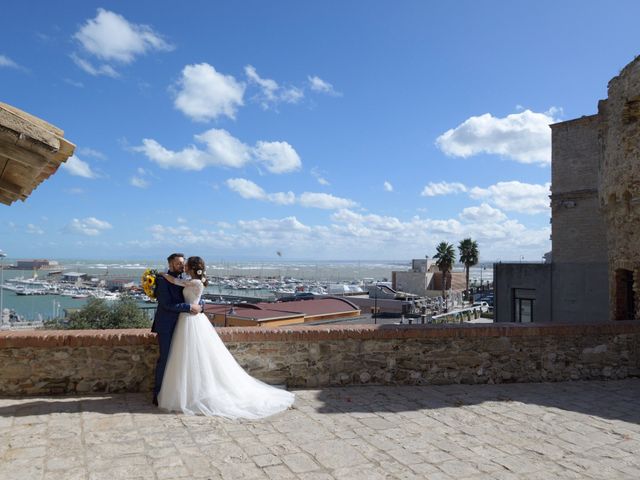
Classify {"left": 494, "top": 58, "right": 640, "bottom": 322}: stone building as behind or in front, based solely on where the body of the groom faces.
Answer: in front

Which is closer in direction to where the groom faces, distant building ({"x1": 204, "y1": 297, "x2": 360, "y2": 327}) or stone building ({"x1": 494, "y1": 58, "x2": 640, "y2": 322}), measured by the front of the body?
the stone building

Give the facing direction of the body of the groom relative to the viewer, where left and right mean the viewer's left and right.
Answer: facing to the right of the viewer

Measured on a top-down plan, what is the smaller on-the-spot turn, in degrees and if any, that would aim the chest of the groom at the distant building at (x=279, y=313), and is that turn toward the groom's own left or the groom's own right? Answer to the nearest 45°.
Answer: approximately 90° to the groom's own left
